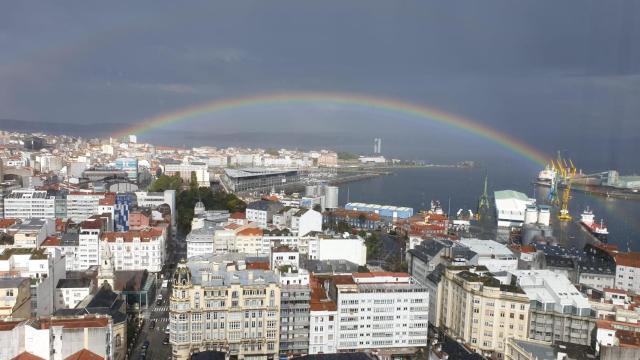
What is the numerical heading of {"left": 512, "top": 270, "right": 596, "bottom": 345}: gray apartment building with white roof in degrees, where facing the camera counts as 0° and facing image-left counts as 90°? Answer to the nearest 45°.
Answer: approximately 0°

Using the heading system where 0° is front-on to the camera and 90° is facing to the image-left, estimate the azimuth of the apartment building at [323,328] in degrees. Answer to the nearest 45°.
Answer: approximately 0°

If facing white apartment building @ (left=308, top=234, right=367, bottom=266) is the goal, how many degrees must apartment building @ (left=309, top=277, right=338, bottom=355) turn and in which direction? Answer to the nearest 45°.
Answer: approximately 180°

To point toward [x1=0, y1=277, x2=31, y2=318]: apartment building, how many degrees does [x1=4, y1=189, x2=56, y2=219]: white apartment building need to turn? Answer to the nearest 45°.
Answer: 0° — it already faces it

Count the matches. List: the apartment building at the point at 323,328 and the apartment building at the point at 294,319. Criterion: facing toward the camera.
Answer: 2

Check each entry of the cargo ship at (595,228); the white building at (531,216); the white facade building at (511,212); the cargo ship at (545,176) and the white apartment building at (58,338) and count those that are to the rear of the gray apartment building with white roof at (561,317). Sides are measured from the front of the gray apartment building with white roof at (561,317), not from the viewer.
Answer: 4

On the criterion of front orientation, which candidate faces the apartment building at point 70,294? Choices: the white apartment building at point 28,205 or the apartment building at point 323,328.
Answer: the white apartment building

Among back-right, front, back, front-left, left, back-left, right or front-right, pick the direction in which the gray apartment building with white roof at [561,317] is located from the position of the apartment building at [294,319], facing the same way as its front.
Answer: left

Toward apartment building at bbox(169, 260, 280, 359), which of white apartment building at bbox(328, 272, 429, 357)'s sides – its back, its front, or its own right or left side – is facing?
right

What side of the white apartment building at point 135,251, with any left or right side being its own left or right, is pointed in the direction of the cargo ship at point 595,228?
left
